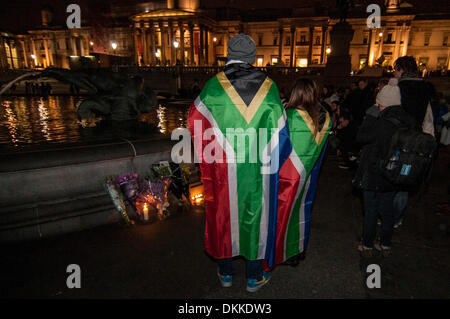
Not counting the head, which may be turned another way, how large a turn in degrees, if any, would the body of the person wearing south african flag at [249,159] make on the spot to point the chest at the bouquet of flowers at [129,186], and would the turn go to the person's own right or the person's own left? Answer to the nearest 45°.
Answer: approximately 45° to the person's own left

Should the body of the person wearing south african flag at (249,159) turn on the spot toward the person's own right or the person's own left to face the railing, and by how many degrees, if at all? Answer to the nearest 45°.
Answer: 0° — they already face it

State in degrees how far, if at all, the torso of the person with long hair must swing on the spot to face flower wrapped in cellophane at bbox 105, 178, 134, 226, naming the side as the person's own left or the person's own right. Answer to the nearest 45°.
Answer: approximately 90° to the person's own left

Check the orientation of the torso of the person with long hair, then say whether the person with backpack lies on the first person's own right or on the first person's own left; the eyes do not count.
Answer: on the first person's own right

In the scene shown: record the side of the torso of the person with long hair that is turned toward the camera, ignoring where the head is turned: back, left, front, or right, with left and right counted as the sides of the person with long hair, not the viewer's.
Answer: back

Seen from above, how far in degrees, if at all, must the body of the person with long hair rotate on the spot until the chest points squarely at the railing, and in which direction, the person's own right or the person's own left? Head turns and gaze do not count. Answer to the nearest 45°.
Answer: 0° — they already face it

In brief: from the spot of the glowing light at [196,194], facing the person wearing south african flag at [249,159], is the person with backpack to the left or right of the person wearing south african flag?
left

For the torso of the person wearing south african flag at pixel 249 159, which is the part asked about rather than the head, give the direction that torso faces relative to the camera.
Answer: away from the camera

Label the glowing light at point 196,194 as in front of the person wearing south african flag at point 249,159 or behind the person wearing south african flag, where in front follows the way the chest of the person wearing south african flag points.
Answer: in front

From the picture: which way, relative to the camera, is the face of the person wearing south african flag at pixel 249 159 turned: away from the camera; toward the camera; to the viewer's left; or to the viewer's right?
away from the camera

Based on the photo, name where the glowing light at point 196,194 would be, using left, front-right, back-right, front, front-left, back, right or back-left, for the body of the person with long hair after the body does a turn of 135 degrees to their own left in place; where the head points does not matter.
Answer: right

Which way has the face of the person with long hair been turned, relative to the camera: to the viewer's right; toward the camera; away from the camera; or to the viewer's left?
away from the camera
